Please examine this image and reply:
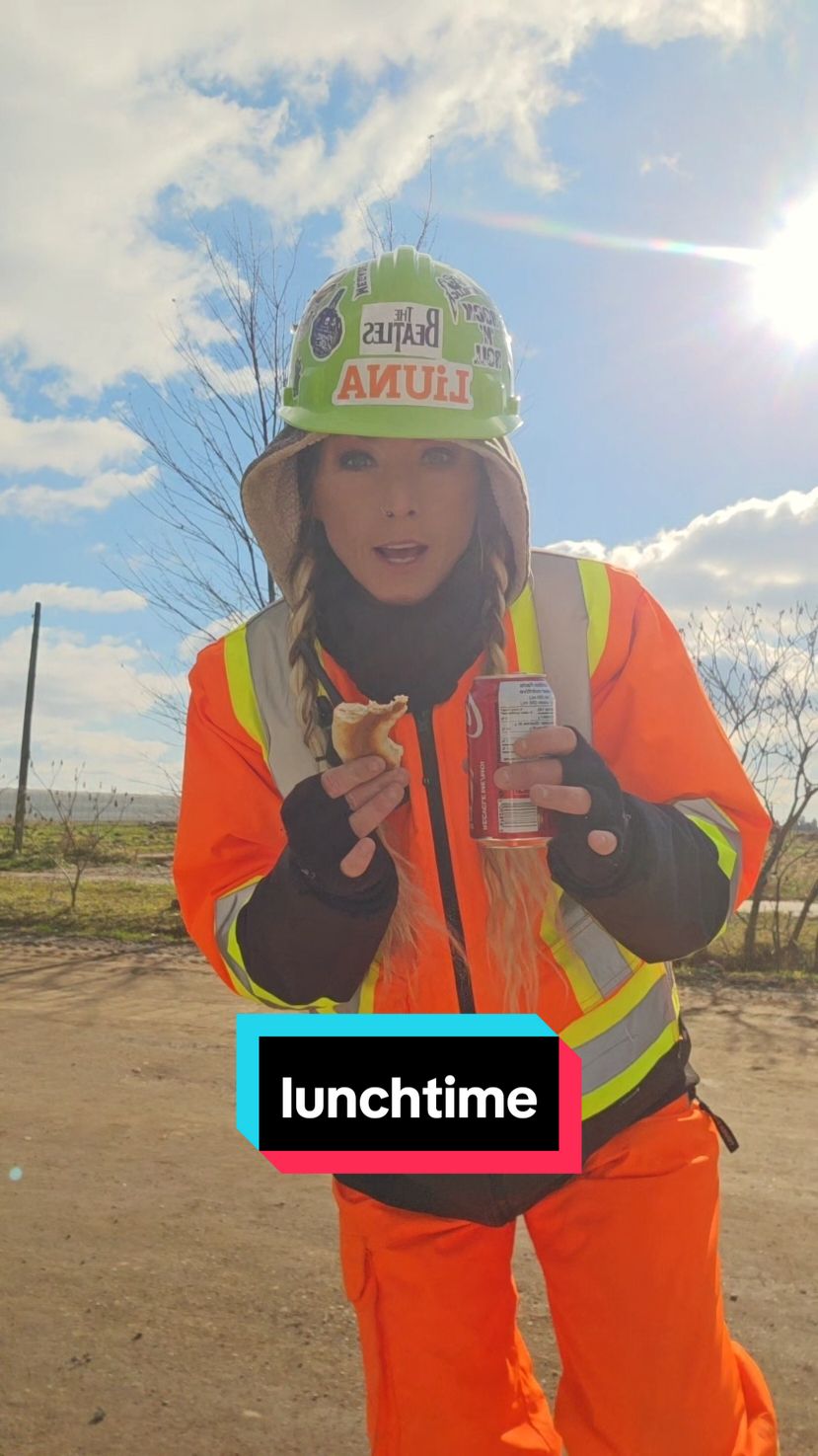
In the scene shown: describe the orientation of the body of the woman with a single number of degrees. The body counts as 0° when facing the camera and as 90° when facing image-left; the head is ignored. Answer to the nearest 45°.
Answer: approximately 0°
